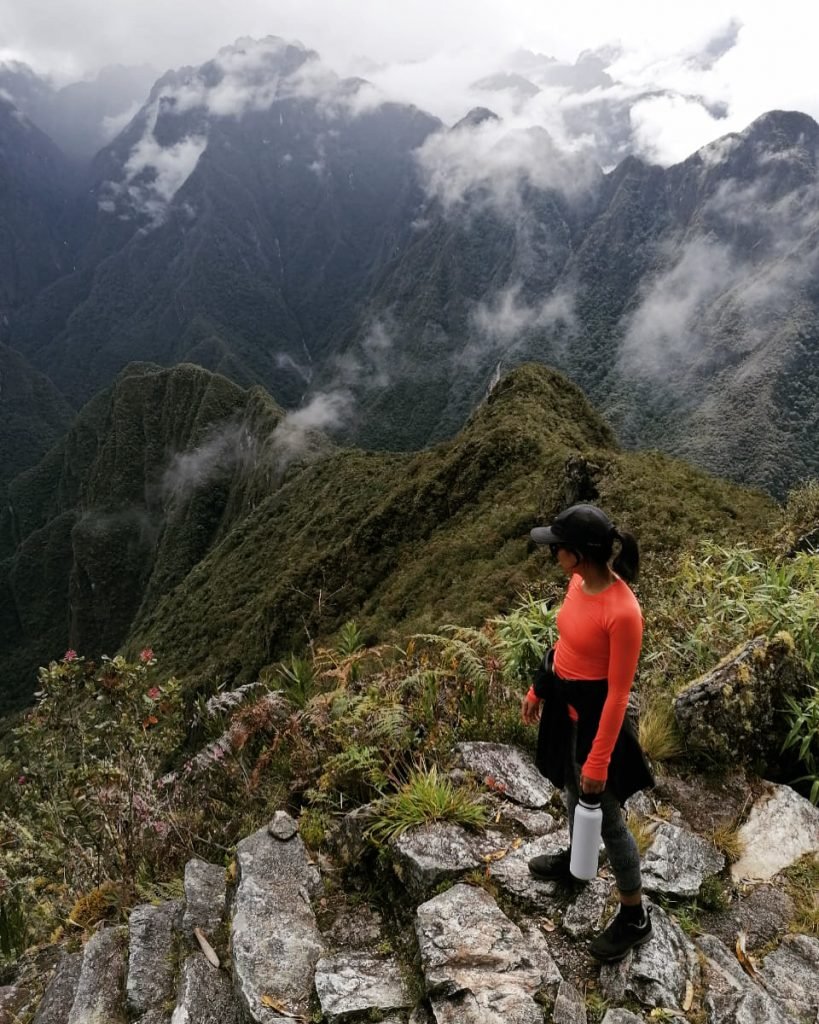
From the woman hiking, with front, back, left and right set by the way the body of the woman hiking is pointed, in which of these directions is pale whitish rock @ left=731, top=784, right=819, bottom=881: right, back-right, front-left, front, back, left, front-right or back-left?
back

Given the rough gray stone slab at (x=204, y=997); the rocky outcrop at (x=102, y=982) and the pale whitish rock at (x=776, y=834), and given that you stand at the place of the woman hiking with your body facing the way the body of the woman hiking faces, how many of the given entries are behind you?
1

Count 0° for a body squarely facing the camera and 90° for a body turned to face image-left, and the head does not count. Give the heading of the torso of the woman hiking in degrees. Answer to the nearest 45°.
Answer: approximately 45°

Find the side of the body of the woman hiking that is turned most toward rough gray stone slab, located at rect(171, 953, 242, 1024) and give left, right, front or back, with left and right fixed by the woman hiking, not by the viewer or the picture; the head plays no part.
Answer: front

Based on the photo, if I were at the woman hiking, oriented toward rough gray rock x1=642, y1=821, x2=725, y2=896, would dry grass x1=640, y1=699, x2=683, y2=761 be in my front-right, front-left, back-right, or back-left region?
front-left

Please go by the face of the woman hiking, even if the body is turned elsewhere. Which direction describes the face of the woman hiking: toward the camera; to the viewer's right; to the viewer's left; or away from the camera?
to the viewer's left

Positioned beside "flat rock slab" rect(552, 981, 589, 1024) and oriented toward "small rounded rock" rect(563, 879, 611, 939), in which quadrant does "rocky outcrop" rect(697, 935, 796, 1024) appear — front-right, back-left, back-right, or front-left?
front-right
